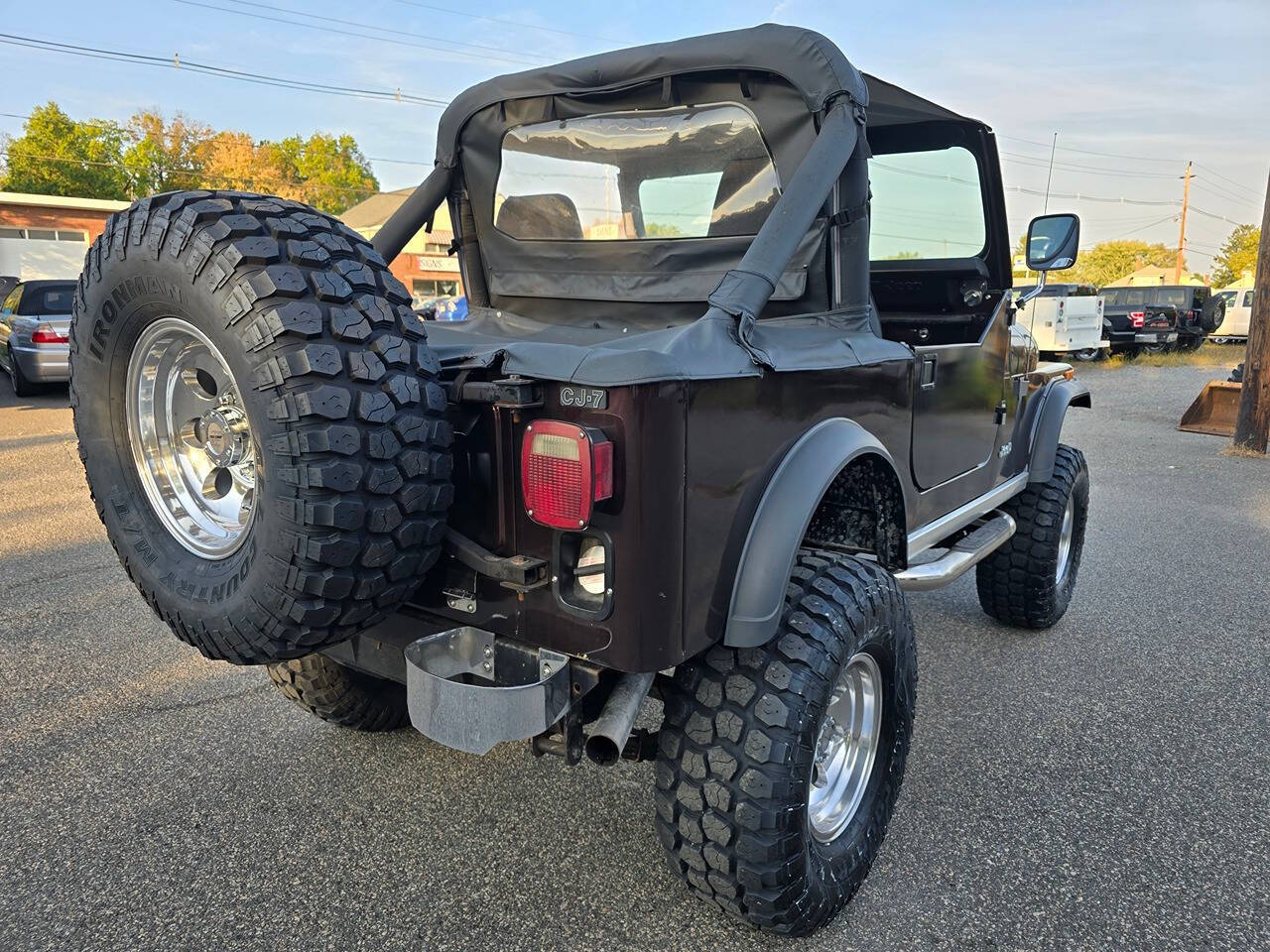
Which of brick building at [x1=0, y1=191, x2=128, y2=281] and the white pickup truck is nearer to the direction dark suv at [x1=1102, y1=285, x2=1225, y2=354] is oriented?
the brick building

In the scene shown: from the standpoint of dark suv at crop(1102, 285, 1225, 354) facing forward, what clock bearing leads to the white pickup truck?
The white pickup truck is roughly at 8 o'clock from the dark suv.

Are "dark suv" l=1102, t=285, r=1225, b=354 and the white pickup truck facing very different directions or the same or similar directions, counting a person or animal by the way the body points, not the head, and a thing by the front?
same or similar directions

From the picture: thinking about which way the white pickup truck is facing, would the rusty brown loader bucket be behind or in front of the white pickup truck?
behind

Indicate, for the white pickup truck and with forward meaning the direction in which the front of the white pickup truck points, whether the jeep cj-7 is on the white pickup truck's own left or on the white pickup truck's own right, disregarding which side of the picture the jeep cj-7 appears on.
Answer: on the white pickup truck's own left

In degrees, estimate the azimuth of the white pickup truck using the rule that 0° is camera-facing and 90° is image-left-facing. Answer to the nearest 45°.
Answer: approximately 135°

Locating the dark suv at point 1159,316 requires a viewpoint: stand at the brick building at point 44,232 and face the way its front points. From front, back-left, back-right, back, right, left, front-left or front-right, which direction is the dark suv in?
front-left

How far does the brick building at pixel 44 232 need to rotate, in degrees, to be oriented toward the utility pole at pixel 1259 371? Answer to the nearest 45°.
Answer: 0° — it already faces it

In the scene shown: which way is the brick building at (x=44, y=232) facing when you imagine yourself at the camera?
facing the viewer

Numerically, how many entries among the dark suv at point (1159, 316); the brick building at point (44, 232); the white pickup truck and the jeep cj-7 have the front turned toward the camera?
1

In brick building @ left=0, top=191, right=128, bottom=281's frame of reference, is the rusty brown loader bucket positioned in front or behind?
in front

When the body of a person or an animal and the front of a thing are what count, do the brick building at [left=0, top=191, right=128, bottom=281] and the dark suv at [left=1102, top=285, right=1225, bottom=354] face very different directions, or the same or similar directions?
very different directions

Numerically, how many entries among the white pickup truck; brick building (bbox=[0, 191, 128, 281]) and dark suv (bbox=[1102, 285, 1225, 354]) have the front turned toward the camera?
1

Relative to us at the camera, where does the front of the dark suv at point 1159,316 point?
facing away from the viewer and to the left of the viewer

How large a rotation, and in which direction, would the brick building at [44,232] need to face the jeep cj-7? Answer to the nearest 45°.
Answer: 0° — it already faces it
